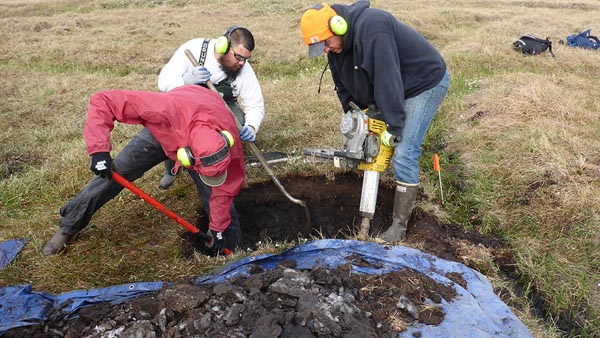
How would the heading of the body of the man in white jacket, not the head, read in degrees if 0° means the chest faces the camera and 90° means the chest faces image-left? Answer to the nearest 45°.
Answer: approximately 315°

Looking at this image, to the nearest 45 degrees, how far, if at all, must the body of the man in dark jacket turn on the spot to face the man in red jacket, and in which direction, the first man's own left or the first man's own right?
0° — they already face them

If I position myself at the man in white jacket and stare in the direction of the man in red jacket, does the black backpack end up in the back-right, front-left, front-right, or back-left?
back-left

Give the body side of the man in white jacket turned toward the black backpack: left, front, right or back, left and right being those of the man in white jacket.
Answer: left

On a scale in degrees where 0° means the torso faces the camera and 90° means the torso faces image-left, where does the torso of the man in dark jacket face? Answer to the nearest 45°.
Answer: approximately 90°

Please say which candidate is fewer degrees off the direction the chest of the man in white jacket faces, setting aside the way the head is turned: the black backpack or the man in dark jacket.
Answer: the man in dark jacket

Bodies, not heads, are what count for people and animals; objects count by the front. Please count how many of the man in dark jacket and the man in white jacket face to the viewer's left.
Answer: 1

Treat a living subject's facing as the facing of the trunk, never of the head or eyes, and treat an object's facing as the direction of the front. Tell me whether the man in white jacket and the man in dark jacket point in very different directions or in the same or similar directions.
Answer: very different directions

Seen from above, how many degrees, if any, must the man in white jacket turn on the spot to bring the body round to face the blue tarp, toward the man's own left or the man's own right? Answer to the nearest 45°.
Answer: approximately 45° to the man's own right
